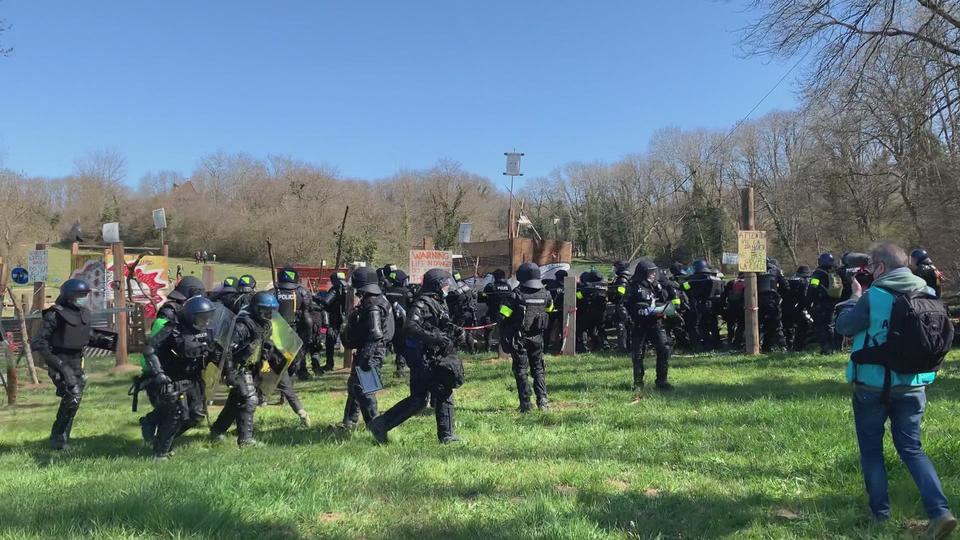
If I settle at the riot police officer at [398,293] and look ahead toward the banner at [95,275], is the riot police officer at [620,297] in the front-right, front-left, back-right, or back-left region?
back-right

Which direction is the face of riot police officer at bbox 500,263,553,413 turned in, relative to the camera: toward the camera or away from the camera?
away from the camera

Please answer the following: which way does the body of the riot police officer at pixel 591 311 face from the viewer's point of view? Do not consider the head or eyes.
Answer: away from the camera

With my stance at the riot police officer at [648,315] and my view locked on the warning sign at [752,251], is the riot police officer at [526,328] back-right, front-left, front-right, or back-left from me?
back-left

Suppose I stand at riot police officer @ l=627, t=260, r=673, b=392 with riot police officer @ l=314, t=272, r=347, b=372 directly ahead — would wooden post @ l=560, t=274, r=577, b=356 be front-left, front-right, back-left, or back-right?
front-right

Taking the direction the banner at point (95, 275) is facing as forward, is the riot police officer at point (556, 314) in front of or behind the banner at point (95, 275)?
in front

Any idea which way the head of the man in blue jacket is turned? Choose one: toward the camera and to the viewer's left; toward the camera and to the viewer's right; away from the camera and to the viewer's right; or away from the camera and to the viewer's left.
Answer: away from the camera and to the viewer's left

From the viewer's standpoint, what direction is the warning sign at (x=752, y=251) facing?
toward the camera

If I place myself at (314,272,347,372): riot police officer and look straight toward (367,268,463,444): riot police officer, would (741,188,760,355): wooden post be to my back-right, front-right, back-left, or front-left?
front-left

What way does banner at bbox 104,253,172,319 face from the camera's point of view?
toward the camera

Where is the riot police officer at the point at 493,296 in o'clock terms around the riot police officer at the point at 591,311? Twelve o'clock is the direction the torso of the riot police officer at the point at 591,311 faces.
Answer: the riot police officer at the point at 493,296 is roughly at 8 o'clock from the riot police officer at the point at 591,311.

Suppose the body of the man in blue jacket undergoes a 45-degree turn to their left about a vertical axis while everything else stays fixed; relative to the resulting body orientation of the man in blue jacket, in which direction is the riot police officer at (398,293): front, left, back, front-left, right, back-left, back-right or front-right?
front-right

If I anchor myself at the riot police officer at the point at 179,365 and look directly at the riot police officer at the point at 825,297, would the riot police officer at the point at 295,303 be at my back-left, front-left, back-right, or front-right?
front-left

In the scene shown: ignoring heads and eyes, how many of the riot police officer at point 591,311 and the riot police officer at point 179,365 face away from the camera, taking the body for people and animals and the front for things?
1
